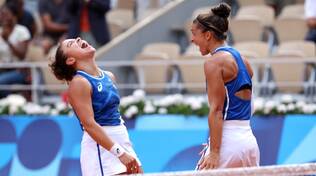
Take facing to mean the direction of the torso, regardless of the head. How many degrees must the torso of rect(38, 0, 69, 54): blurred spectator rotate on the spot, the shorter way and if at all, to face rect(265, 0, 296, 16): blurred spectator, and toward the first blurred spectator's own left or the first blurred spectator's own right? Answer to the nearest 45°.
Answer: approximately 90° to the first blurred spectator's own left

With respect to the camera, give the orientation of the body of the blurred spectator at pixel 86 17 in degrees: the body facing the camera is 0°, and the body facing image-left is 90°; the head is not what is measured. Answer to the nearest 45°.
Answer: approximately 0°

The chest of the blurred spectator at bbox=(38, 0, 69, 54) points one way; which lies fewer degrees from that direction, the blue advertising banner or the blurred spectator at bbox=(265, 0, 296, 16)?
the blue advertising banner

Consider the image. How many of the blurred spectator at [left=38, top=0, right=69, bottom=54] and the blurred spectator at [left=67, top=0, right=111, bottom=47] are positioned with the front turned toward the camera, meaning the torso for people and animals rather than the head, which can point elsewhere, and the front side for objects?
2
